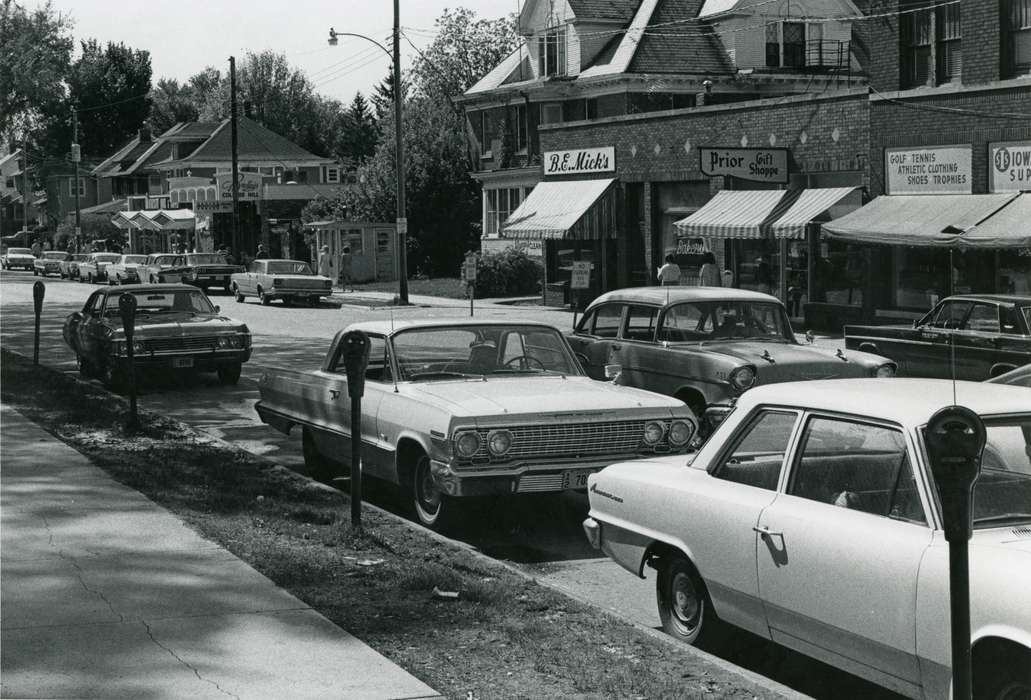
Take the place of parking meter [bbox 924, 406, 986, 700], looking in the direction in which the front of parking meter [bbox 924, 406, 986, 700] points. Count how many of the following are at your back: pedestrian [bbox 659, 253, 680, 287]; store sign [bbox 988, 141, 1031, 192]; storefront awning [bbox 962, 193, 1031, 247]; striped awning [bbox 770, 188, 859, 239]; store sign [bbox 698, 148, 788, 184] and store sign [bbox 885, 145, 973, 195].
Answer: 6

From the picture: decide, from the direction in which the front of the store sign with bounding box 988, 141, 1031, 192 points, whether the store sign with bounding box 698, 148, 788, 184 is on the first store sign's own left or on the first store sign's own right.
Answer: on the first store sign's own right

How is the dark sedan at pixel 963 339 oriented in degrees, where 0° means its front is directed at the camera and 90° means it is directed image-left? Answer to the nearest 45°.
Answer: approximately 135°

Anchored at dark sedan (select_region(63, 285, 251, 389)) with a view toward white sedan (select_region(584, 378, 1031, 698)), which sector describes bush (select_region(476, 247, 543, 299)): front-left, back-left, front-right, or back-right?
back-left

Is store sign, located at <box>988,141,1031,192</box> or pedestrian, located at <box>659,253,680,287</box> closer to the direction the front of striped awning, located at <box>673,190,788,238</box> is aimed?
the pedestrian

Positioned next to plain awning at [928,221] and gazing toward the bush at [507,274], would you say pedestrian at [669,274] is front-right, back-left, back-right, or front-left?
front-left

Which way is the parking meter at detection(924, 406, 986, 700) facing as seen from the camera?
toward the camera

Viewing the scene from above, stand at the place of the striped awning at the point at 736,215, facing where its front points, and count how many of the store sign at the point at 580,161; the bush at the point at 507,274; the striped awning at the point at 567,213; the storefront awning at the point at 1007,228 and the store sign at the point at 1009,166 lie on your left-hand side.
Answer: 2

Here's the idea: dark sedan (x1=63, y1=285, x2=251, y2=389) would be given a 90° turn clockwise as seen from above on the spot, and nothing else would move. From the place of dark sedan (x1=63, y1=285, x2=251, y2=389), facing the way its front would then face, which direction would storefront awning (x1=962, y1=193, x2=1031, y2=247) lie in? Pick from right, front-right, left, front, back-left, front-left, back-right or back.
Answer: back-left

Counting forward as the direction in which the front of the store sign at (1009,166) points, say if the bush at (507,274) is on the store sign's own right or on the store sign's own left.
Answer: on the store sign's own right

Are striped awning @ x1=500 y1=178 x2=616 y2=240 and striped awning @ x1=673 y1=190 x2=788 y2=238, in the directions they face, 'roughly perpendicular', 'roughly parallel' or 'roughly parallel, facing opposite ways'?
roughly parallel

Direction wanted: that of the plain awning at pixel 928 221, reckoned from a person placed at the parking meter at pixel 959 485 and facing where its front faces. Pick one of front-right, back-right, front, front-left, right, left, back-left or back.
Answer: back

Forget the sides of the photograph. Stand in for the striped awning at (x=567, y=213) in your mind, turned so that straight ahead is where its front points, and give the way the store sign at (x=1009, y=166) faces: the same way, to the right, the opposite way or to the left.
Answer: the same way

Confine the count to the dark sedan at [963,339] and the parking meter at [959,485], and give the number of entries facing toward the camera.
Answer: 1

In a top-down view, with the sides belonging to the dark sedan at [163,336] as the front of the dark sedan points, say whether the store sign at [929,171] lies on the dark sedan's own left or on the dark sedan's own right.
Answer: on the dark sedan's own left

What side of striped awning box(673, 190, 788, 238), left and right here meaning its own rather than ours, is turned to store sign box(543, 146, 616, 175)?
right
